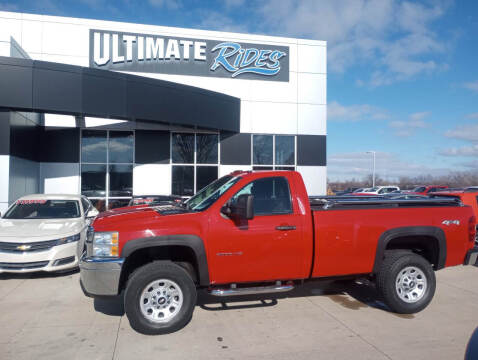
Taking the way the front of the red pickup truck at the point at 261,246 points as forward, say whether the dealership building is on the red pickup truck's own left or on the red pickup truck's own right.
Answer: on the red pickup truck's own right

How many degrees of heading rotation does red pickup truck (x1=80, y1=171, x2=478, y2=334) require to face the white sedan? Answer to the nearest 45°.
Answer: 0° — it already faces it

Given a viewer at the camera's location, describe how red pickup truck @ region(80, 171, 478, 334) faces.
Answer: facing to the left of the viewer

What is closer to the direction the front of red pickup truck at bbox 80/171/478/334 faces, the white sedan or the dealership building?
the white sedan
